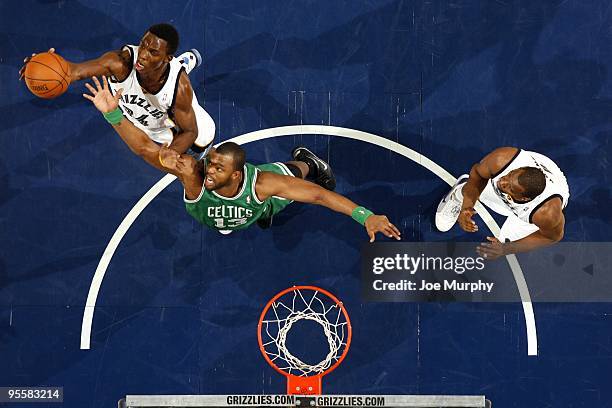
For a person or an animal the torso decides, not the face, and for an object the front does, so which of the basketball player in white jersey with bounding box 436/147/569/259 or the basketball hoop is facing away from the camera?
the basketball hoop

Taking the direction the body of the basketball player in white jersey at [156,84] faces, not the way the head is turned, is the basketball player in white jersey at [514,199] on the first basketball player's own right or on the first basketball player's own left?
on the first basketball player's own left

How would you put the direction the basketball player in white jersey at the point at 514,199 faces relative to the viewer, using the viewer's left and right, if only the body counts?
facing the viewer and to the left of the viewer

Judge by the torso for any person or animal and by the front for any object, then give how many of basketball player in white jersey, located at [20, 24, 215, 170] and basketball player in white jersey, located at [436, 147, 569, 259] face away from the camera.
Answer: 0

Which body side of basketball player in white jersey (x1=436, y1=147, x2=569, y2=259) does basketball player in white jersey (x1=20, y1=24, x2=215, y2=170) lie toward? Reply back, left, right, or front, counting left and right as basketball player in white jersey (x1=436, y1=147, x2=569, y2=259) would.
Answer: front

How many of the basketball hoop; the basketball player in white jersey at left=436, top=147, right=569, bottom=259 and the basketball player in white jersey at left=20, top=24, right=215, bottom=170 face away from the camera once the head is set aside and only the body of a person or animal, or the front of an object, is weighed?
1

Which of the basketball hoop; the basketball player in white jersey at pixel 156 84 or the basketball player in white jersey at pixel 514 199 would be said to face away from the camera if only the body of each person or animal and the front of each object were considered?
the basketball hoop

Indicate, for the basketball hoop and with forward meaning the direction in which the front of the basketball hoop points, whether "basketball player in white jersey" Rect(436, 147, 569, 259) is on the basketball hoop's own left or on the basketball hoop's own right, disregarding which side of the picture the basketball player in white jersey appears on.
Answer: on the basketball hoop's own right

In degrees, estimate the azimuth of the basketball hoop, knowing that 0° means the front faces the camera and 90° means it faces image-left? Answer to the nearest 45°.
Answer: approximately 180°
